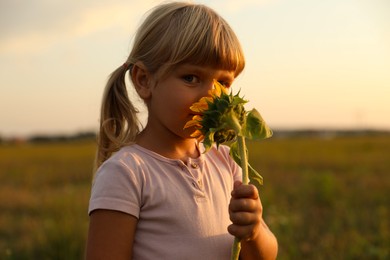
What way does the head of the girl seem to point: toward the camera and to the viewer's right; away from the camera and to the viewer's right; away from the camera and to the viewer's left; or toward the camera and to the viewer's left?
toward the camera and to the viewer's right

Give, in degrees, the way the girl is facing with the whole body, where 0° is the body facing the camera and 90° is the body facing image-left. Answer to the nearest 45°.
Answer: approximately 315°
